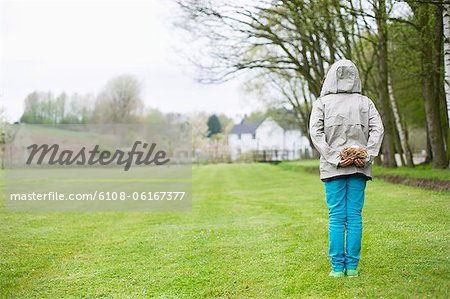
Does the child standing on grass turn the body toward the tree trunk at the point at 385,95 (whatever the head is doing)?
yes

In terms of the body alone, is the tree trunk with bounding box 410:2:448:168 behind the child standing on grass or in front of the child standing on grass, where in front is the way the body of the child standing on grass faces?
in front

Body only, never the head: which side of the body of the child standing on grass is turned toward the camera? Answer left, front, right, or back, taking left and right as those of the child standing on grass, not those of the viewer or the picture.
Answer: back

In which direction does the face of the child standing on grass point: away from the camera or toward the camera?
away from the camera
